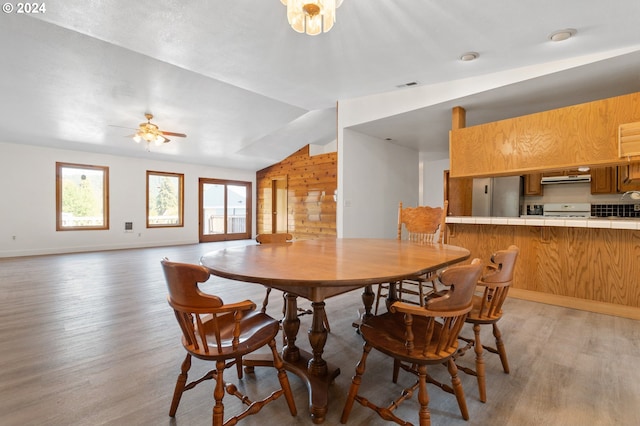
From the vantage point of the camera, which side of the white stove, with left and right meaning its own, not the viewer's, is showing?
front

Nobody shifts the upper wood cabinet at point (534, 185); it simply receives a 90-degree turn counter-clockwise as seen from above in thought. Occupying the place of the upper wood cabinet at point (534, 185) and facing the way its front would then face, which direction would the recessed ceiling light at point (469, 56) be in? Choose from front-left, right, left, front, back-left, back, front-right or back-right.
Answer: right

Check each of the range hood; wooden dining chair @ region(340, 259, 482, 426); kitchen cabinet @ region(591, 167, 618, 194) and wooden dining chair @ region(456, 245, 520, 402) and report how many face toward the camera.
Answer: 2

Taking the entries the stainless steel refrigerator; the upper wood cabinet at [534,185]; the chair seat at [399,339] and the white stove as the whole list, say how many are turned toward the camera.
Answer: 3

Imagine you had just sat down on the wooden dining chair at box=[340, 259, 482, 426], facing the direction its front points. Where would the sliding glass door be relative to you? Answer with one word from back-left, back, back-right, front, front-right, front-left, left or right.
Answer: front

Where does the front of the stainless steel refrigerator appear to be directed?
toward the camera

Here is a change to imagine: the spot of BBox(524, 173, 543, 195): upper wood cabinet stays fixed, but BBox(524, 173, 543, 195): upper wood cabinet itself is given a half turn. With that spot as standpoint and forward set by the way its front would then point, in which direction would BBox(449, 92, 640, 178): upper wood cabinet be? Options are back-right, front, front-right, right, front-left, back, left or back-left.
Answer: back

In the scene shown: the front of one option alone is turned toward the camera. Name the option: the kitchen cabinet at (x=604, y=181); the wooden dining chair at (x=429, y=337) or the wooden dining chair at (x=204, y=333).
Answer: the kitchen cabinet

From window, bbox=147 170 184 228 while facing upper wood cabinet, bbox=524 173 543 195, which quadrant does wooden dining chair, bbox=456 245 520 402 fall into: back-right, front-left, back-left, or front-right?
front-right

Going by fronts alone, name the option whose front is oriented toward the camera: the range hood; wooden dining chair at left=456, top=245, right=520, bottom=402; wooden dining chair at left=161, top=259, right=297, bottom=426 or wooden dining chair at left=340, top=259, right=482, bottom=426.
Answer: the range hood

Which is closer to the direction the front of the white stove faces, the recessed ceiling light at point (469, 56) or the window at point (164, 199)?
the recessed ceiling light

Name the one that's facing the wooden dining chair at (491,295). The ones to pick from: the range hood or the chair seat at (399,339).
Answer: the range hood

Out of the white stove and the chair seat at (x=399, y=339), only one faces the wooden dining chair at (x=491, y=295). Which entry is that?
the white stove

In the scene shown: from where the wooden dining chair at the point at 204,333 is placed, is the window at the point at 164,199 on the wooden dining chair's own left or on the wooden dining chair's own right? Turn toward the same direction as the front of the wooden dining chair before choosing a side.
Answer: on the wooden dining chair's own left

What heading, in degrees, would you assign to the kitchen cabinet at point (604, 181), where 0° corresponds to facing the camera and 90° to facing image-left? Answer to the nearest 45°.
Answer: approximately 0°

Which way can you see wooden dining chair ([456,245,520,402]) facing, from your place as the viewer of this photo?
facing away from the viewer and to the left of the viewer

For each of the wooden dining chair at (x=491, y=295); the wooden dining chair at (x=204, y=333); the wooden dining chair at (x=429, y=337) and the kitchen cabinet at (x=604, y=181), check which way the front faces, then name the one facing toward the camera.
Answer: the kitchen cabinet

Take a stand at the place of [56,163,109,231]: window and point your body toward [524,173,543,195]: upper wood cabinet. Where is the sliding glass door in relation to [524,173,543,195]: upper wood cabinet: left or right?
left
